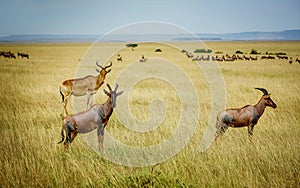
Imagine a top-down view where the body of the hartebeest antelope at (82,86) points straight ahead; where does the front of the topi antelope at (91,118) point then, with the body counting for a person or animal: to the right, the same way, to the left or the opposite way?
the same way

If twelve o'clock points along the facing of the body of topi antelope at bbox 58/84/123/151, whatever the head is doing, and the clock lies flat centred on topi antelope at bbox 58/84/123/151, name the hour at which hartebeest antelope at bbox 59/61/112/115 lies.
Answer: hartebeest antelope at bbox 59/61/112/115 is roughly at 9 o'clock from topi antelope at bbox 58/84/123/151.

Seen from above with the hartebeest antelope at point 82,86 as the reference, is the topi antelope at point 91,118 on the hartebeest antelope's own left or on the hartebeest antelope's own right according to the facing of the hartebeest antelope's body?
on the hartebeest antelope's own right

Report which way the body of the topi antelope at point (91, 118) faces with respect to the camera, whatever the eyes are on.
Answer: to the viewer's right

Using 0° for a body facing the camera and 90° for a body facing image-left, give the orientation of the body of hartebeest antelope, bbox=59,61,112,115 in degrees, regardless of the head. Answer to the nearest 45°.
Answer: approximately 270°

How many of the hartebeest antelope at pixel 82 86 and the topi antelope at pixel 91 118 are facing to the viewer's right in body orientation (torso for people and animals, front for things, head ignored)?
2
